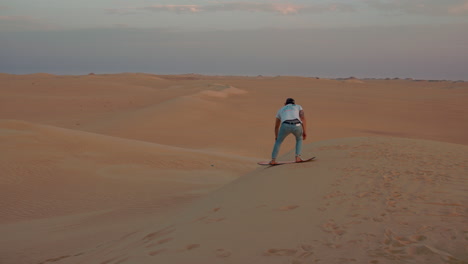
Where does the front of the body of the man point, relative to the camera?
away from the camera
